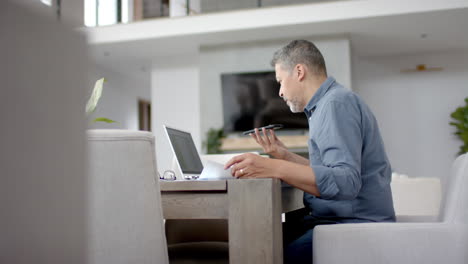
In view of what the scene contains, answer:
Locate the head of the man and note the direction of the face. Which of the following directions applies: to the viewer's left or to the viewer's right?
to the viewer's left

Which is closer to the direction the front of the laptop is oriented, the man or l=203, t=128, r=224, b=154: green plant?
the man

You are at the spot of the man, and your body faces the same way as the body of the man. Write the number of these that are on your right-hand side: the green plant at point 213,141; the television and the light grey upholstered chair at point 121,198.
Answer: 2

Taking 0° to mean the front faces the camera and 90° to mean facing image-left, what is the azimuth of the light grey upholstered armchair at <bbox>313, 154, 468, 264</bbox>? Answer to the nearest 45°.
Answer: approximately 90°

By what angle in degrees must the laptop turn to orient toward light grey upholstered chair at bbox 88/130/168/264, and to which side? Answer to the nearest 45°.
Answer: approximately 90° to its right

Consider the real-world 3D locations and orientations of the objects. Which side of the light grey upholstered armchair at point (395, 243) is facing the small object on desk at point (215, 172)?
front

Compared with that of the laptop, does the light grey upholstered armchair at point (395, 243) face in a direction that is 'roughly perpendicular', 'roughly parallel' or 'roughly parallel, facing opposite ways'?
roughly parallel, facing opposite ways

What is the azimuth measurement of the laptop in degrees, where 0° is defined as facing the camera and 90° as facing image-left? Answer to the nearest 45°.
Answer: approximately 270°

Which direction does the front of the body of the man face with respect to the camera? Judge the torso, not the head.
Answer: to the viewer's left

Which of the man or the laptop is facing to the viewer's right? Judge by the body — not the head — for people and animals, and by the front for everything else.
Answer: the laptop
